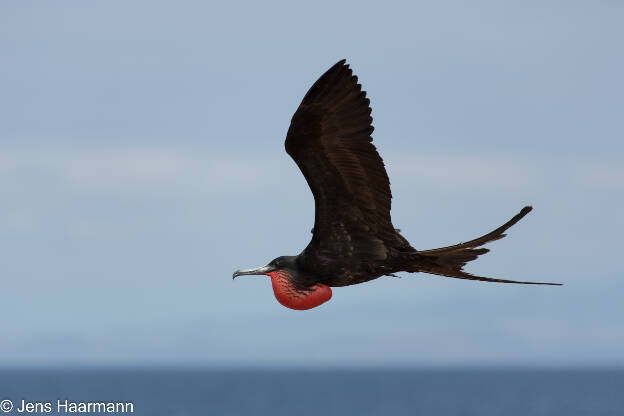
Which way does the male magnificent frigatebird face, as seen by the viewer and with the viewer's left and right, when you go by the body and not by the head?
facing to the left of the viewer
